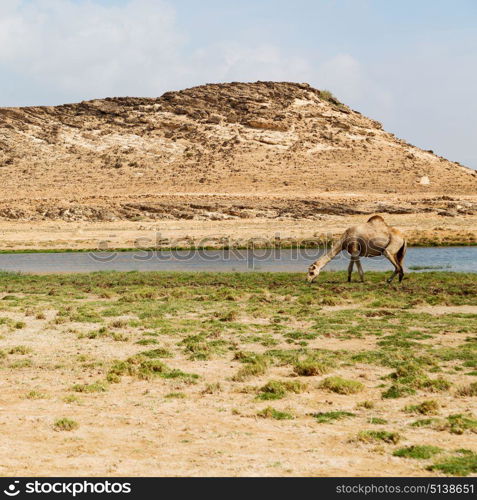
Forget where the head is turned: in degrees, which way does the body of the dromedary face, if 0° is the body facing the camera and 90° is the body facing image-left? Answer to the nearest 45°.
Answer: approximately 90°
